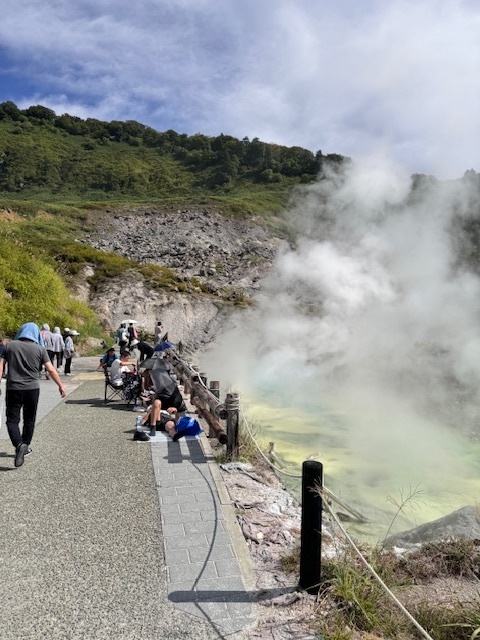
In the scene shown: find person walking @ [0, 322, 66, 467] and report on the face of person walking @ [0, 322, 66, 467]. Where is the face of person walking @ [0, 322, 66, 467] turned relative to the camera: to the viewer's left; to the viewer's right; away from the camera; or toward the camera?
away from the camera

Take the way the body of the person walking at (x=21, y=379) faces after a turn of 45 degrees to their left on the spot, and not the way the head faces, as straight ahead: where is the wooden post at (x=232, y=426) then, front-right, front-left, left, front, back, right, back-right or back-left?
back-right

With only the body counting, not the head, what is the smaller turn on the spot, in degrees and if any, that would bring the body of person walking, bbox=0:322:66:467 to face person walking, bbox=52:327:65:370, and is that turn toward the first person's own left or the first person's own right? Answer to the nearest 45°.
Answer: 0° — they already face them

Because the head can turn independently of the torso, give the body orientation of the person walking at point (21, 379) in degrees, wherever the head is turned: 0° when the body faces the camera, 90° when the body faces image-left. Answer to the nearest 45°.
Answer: approximately 180°

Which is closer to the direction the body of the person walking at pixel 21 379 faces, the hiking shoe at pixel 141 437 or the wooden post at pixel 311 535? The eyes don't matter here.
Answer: the hiking shoe

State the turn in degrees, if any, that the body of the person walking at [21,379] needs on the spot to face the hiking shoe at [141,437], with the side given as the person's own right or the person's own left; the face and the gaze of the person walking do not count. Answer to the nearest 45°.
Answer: approximately 45° to the person's own right

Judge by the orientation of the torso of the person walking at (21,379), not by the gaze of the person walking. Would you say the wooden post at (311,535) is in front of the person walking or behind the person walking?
behind
